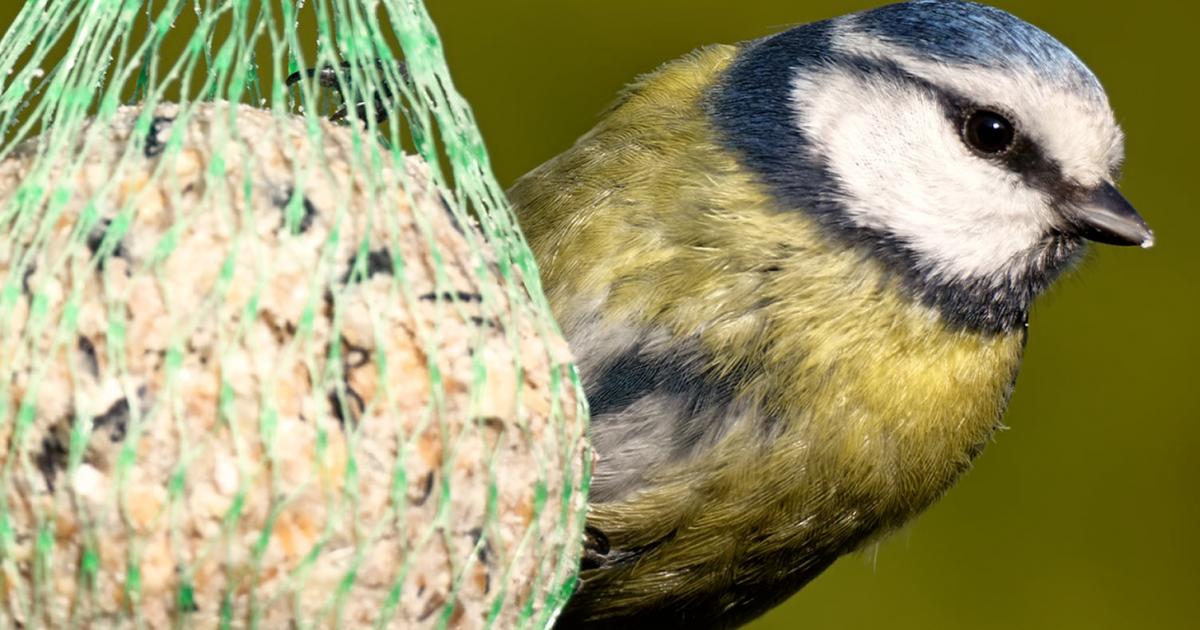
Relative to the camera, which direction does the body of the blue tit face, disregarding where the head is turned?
to the viewer's right
